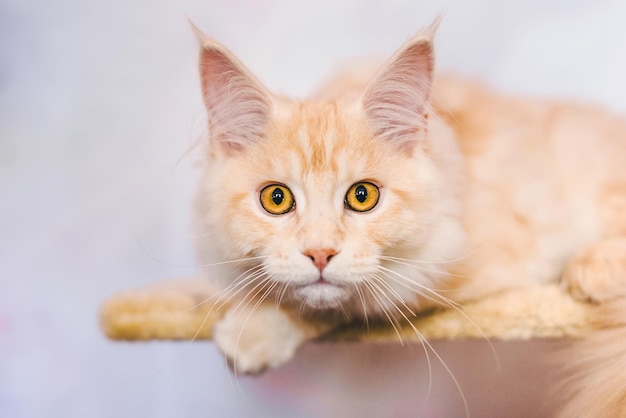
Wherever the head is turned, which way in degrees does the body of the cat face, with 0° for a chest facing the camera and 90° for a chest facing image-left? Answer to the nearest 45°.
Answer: approximately 45°
